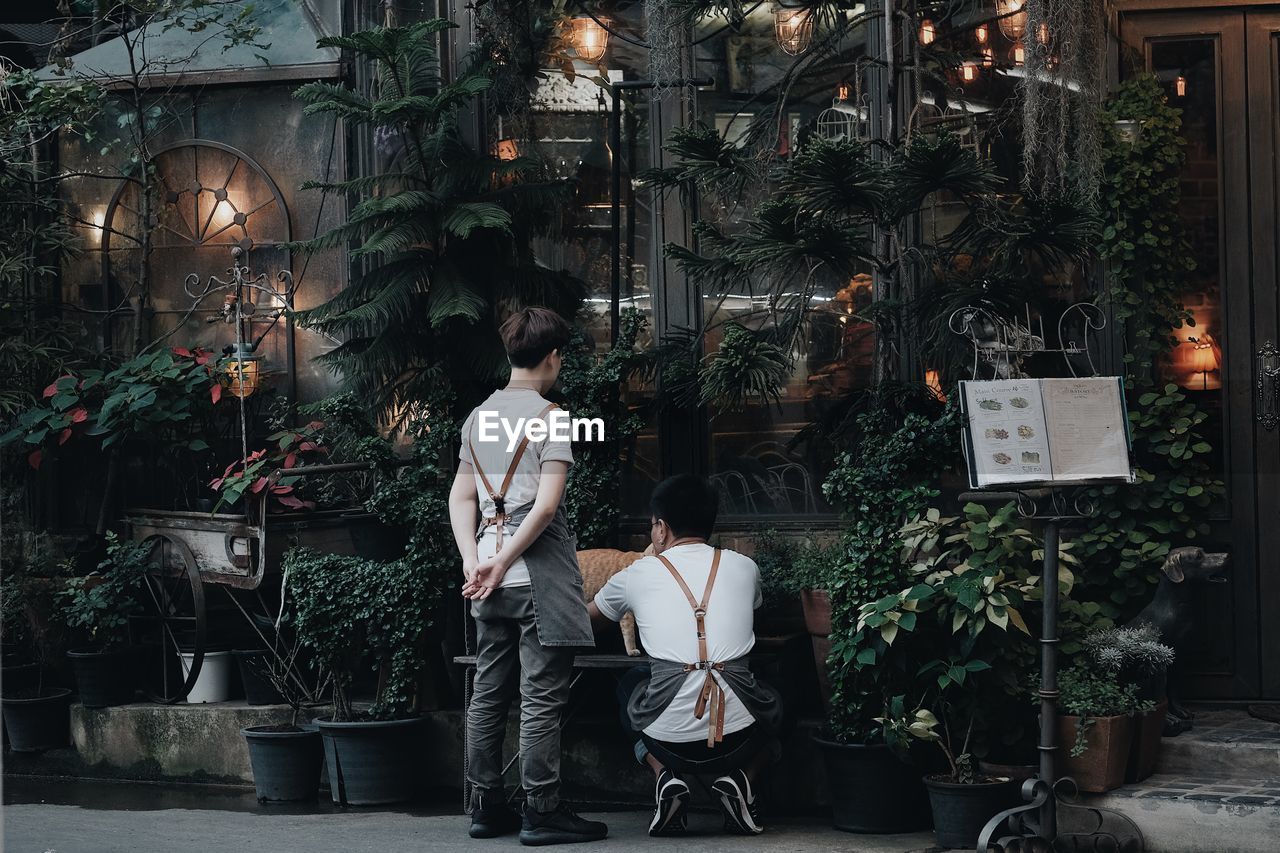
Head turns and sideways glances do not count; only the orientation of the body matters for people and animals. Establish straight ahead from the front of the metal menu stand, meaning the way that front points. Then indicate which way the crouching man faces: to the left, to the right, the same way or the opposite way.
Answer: the opposite way

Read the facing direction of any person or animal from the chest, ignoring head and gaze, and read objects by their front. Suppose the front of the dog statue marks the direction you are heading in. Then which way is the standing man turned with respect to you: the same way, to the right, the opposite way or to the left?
to the left

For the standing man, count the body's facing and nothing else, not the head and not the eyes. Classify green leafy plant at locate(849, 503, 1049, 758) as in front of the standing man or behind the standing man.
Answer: in front

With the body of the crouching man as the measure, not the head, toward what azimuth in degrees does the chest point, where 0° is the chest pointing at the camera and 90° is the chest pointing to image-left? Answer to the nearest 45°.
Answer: approximately 180°

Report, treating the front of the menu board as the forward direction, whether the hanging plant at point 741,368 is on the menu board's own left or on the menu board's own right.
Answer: on the menu board's own right

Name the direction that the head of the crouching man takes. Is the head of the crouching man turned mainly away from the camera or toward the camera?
away from the camera

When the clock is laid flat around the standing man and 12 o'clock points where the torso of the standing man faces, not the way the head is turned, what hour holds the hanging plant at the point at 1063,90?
The hanging plant is roughly at 1 o'clock from the standing man.

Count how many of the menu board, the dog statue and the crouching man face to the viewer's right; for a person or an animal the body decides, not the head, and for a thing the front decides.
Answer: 1

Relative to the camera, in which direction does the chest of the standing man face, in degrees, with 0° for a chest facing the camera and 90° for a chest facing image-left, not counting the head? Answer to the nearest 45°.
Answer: approximately 225°

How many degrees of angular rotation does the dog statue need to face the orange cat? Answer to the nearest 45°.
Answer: approximately 180°

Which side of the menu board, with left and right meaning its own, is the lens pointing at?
front

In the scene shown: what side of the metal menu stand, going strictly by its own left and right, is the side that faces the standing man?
right

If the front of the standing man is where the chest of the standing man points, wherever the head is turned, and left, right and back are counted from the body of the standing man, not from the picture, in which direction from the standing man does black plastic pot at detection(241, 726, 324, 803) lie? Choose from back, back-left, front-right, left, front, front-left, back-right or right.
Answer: left

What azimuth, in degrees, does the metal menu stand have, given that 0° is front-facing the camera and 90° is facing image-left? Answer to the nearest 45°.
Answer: approximately 0°

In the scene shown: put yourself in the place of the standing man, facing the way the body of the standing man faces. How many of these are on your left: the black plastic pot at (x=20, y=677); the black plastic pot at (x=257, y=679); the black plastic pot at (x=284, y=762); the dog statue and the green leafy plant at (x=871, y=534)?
3
